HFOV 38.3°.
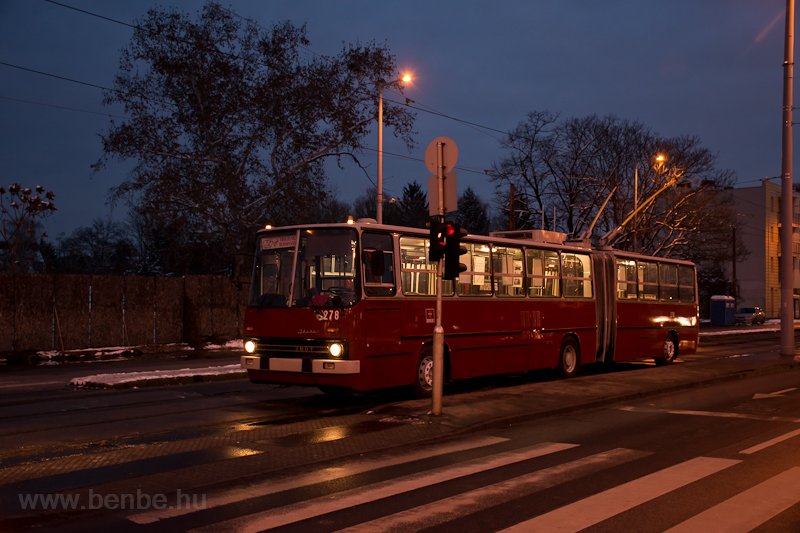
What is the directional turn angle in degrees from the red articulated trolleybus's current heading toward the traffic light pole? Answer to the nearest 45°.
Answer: approximately 45° to its left

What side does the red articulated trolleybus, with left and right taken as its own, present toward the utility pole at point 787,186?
back

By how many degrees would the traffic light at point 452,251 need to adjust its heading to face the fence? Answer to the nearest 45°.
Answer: approximately 180°

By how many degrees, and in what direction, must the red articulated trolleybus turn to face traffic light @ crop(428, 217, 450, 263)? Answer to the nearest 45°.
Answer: approximately 45° to its left

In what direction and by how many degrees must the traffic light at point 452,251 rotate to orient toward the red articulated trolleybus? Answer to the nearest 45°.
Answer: approximately 135° to its left

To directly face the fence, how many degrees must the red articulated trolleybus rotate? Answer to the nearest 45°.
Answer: approximately 90° to its right
